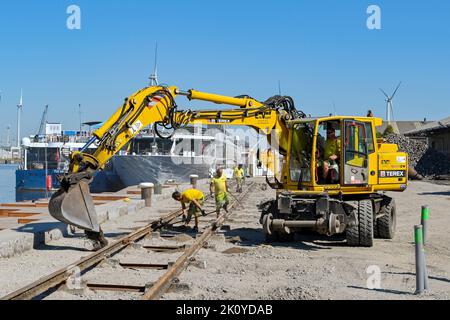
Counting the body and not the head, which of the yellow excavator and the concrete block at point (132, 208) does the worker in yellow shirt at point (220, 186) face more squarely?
the yellow excavator

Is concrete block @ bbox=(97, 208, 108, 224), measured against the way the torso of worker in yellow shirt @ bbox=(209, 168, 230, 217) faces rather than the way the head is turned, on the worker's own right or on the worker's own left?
on the worker's own right

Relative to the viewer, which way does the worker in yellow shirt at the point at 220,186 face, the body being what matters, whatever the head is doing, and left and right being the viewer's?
facing the viewer

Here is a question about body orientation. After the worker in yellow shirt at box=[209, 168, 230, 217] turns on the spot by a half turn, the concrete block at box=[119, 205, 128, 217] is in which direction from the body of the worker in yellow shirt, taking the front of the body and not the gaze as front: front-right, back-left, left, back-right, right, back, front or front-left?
front-left

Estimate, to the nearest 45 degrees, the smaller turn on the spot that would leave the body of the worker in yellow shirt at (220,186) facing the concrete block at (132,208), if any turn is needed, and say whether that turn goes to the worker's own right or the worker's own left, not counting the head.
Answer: approximately 135° to the worker's own right

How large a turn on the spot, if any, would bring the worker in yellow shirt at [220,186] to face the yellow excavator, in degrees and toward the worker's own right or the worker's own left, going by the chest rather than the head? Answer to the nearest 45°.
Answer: approximately 45° to the worker's own left

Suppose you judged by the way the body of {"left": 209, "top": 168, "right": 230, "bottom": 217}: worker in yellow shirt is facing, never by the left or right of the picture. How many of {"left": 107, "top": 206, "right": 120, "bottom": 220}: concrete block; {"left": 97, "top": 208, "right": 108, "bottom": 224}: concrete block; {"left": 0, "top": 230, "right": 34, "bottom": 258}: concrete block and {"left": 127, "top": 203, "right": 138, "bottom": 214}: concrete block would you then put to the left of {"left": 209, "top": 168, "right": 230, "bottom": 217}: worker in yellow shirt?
0
